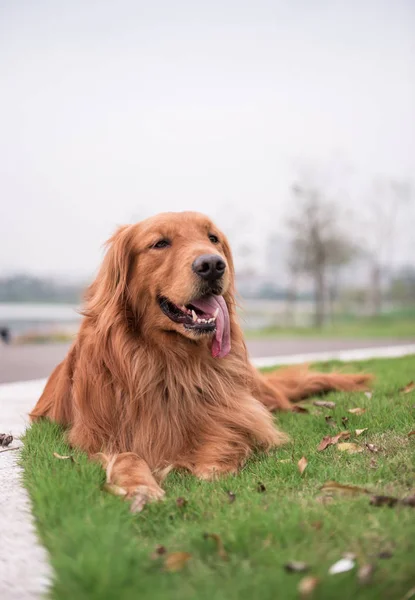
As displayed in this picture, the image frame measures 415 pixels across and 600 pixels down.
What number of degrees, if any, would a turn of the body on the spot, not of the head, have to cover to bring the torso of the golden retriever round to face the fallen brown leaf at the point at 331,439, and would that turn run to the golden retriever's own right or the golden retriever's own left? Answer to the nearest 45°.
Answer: approximately 90° to the golden retriever's own left

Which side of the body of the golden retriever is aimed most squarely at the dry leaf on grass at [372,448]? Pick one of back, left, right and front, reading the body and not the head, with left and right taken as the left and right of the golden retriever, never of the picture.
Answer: left

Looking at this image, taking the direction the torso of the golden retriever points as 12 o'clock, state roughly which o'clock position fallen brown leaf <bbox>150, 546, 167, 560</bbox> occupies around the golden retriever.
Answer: The fallen brown leaf is roughly at 12 o'clock from the golden retriever.

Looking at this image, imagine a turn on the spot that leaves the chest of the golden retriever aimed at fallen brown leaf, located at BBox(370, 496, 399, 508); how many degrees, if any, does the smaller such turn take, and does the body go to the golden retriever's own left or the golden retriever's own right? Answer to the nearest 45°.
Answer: approximately 45° to the golden retriever's own left

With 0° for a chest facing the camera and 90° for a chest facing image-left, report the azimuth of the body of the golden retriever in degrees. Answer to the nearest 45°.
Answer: approximately 0°
